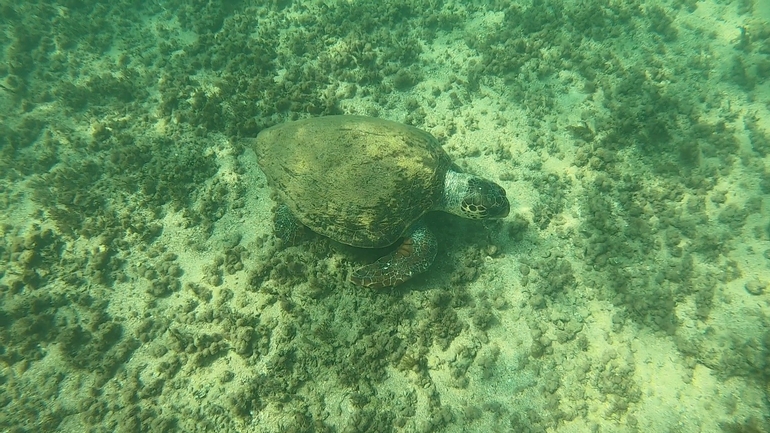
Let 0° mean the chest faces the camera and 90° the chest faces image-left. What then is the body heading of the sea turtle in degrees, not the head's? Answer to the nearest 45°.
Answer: approximately 270°
